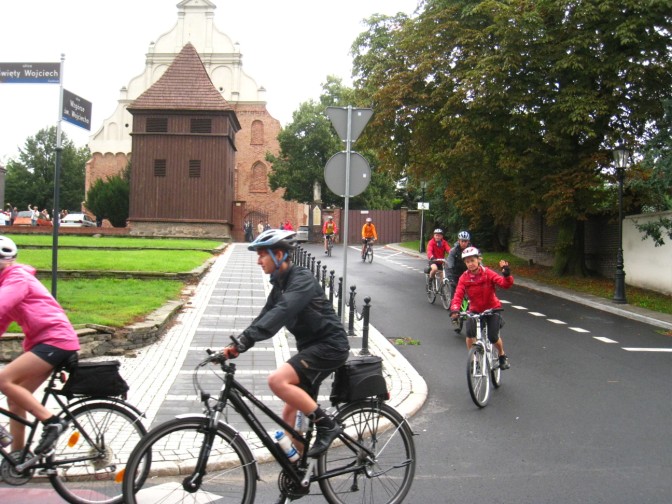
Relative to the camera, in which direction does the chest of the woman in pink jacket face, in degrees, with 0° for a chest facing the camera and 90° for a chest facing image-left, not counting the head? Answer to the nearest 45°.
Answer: approximately 90°

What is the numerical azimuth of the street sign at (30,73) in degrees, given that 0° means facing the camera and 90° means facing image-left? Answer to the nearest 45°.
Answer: approximately 0°

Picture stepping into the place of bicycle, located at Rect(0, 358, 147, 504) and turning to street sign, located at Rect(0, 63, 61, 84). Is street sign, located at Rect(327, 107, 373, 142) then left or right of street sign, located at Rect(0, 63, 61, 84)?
right

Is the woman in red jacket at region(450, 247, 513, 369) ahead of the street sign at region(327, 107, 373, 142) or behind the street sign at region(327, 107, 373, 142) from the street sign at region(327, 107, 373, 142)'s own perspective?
behind

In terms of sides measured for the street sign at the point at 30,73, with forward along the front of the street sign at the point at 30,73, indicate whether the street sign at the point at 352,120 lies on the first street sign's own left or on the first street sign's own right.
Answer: on the first street sign's own left

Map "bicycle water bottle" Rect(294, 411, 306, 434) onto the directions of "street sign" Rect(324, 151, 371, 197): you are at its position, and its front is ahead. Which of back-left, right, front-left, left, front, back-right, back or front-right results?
back

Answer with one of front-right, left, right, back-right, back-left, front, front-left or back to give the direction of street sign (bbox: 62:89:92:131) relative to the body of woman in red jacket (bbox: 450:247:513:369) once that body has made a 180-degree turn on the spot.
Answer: left

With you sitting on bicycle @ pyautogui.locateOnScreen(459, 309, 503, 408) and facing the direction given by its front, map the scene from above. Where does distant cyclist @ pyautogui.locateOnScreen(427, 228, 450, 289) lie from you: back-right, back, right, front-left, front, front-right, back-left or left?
back

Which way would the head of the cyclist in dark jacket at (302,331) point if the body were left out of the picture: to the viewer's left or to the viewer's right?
to the viewer's left

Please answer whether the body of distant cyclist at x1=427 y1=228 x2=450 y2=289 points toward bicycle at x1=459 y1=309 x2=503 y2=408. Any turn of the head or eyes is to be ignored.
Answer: yes

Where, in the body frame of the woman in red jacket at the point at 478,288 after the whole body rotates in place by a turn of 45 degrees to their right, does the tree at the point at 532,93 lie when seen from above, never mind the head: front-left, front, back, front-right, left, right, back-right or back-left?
back-right

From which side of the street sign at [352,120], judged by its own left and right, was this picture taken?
back

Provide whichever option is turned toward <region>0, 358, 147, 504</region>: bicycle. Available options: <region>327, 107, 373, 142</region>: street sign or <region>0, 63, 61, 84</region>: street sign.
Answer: <region>0, 63, 61, 84</region>: street sign

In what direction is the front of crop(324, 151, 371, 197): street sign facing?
away from the camera
